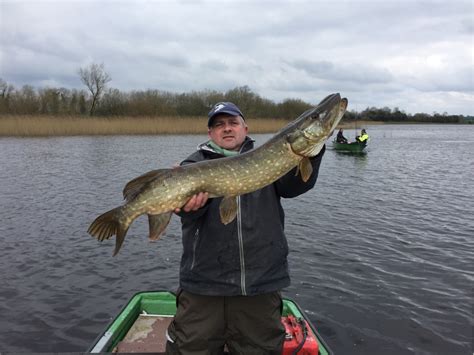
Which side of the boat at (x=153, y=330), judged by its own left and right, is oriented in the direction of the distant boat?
back

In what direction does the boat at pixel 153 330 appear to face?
toward the camera

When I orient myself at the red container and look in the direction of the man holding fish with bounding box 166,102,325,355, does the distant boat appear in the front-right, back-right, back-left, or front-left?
back-right

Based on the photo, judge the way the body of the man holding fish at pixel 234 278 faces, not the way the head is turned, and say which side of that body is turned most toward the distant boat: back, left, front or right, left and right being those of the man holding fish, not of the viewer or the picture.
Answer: back

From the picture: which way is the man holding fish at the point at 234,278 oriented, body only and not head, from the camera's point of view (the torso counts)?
toward the camera

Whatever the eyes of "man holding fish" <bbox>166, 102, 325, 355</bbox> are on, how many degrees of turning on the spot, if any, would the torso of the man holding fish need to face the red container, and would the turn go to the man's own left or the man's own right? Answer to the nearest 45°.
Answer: approximately 135° to the man's own left

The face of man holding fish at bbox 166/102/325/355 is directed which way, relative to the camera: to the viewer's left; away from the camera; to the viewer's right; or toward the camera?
toward the camera
